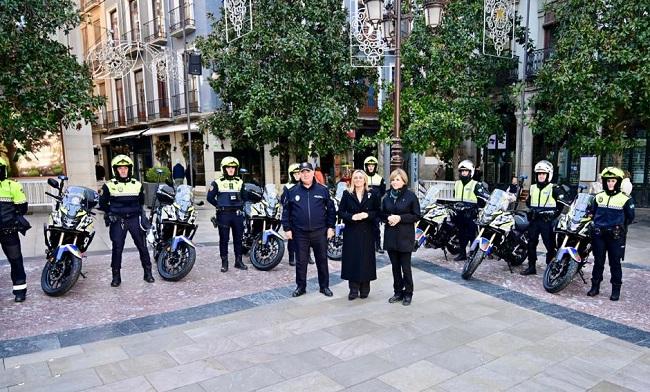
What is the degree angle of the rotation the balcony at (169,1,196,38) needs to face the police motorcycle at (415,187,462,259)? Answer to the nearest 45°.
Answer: approximately 45° to its left

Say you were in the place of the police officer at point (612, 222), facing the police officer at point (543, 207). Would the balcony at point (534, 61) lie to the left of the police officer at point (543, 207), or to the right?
right

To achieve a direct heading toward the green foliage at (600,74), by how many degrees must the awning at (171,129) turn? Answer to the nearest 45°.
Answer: approximately 90° to its left

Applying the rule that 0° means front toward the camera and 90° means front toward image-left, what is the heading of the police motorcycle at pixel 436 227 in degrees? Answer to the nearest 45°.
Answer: approximately 45°

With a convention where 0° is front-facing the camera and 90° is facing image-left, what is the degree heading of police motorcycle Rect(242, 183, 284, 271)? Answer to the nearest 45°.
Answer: approximately 315°

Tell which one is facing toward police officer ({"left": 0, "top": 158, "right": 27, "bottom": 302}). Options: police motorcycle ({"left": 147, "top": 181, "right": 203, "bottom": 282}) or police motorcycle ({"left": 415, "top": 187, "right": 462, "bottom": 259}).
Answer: police motorcycle ({"left": 415, "top": 187, "right": 462, "bottom": 259})

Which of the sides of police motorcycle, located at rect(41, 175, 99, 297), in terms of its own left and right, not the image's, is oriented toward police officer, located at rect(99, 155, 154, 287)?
left

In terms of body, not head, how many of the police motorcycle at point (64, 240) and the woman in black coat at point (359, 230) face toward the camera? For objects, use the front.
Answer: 2

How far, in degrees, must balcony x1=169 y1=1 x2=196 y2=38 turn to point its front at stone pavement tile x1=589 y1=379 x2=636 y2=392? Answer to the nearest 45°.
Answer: approximately 45° to its left
